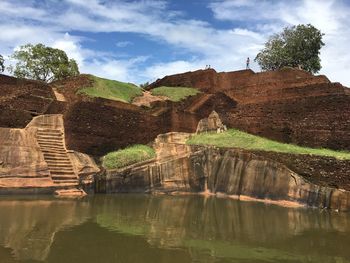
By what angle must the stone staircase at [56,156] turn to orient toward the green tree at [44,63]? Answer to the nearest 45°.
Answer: approximately 180°

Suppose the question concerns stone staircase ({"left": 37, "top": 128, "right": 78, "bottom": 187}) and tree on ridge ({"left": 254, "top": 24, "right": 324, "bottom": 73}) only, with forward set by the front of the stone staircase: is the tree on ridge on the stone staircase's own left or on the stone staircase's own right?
on the stone staircase's own left

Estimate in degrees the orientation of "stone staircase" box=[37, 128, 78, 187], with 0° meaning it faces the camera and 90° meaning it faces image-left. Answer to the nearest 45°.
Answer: approximately 0°
